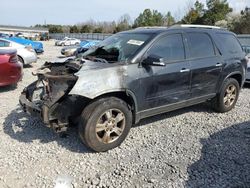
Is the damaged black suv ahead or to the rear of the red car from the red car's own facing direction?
to the rear

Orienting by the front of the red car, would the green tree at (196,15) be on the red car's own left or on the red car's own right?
on the red car's own right

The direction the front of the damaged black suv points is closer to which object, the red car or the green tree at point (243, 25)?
the red car

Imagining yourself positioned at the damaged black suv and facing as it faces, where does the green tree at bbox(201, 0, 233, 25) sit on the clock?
The green tree is roughly at 5 o'clock from the damaged black suv.

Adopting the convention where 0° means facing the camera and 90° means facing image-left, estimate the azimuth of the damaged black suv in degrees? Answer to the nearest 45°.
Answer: approximately 45°

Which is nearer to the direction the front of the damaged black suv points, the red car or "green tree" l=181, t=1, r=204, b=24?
the red car
